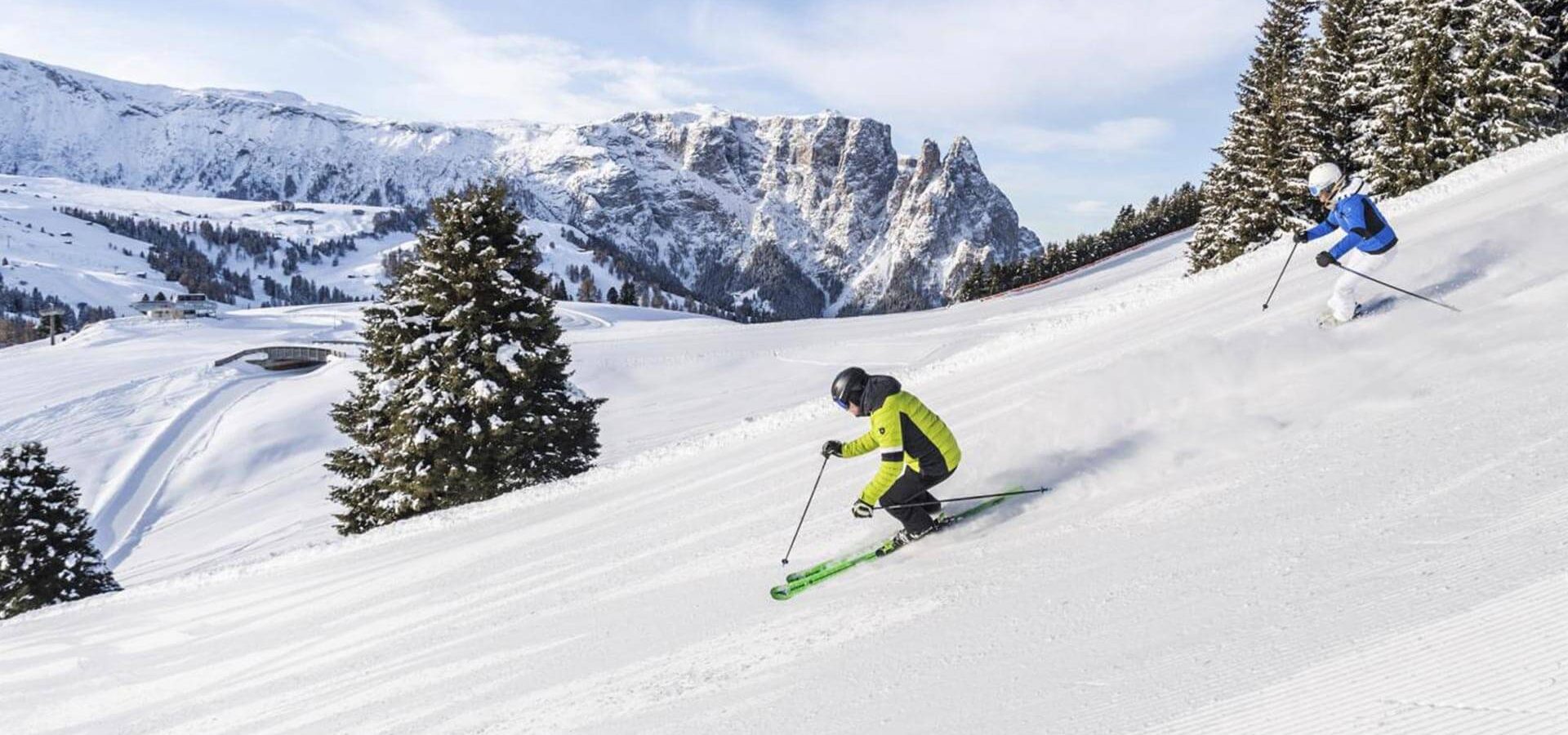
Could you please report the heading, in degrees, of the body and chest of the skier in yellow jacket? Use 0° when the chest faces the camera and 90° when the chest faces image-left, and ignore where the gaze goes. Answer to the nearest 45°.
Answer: approximately 90°

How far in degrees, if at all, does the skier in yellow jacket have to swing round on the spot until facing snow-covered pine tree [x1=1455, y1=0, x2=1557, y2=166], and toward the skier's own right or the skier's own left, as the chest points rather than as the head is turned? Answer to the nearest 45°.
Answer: approximately 135° to the skier's own right

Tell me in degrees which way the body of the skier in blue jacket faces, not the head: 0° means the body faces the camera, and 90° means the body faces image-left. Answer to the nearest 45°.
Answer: approximately 90°

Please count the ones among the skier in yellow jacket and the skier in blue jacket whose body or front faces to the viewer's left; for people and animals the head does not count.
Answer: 2

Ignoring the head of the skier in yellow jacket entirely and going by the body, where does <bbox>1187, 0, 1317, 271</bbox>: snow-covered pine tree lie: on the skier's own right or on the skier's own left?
on the skier's own right

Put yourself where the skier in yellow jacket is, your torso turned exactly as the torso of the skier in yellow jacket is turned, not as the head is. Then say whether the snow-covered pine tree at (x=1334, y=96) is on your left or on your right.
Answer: on your right

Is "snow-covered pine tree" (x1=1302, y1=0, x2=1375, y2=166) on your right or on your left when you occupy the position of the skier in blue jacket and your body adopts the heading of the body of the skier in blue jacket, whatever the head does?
on your right

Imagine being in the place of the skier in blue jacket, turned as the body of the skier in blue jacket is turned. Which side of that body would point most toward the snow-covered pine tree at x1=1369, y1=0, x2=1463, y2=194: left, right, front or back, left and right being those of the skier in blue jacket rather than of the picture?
right
